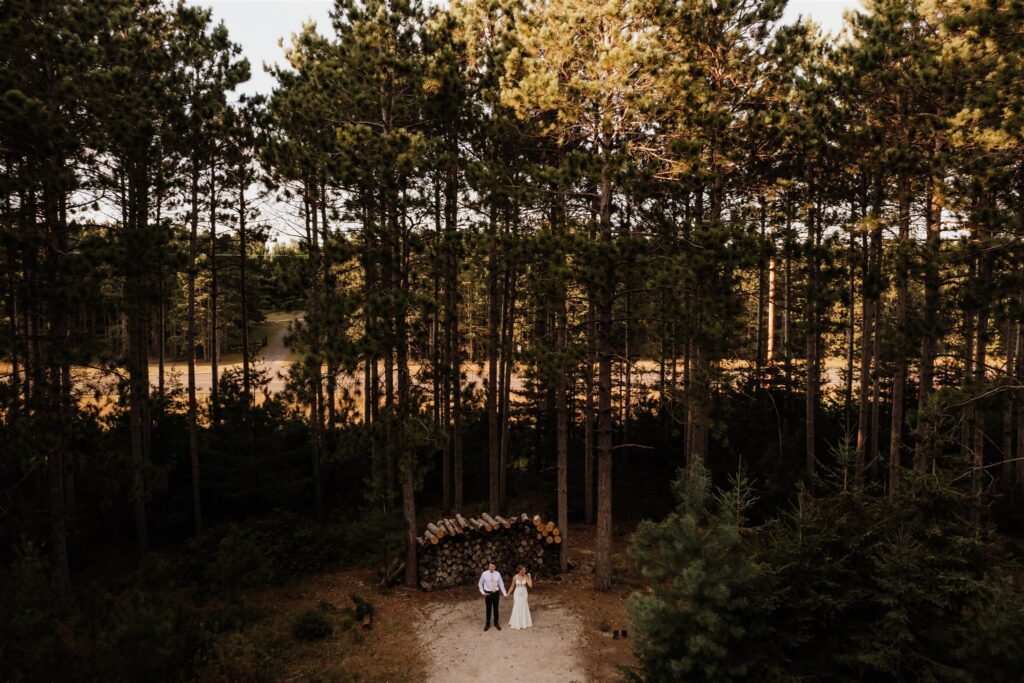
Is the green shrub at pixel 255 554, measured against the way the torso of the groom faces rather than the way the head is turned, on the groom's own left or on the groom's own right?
on the groom's own right

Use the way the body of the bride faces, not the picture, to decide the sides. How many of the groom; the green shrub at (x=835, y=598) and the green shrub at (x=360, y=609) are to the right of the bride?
2

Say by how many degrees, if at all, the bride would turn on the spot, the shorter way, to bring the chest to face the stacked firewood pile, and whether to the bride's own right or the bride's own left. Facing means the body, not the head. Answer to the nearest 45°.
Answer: approximately 180°

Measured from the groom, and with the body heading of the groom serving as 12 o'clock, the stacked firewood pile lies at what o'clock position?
The stacked firewood pile is roughly at 6 o'clock from the groom.

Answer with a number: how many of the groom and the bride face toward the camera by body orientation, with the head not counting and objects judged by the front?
2

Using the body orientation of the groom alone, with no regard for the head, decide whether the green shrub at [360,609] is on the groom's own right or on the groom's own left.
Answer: on the groom's own right

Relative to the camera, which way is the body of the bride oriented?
toward the camera

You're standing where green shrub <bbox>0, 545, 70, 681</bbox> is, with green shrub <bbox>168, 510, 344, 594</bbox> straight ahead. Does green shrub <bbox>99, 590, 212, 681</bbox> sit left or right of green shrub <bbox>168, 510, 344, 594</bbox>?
right

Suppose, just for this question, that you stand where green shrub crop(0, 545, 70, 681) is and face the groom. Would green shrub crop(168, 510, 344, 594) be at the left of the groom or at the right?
left

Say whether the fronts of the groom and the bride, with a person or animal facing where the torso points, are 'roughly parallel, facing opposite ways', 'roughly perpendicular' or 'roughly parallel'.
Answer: roughly parallel

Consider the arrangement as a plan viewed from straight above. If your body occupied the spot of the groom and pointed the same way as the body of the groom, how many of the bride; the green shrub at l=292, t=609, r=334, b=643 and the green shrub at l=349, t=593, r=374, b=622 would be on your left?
1

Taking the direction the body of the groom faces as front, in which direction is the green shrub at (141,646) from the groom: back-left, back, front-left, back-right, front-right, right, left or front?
front-right

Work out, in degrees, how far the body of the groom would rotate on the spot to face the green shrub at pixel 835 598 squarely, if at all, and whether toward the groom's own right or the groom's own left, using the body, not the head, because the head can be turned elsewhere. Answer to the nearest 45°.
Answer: approximately 45° to the groom's own left

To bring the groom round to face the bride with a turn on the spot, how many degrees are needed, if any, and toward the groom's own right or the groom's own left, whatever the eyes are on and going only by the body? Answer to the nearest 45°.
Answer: approximately 90° to the groom's own left

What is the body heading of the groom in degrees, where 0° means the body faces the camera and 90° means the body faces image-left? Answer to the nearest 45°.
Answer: approximately 0°
